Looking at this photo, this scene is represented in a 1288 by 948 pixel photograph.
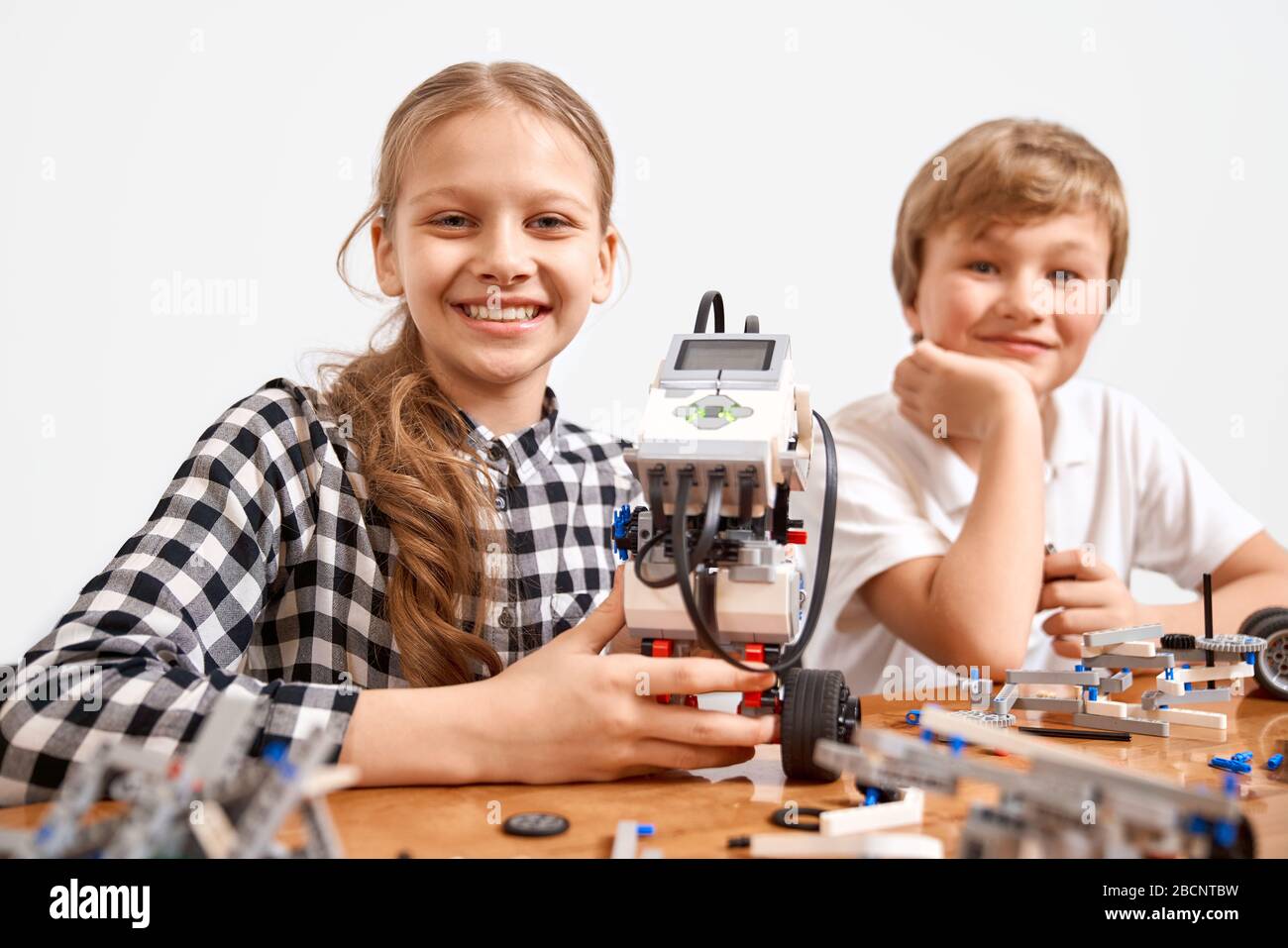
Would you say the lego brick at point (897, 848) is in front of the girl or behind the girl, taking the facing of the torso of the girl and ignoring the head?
in front

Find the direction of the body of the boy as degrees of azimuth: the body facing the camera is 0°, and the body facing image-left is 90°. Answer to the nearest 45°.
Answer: approximately 0°

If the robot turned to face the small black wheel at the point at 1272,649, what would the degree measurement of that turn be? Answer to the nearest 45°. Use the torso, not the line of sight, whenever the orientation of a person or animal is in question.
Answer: approximately 135° to its left

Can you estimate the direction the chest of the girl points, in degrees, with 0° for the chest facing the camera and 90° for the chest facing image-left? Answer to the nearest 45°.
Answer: approximately 315°

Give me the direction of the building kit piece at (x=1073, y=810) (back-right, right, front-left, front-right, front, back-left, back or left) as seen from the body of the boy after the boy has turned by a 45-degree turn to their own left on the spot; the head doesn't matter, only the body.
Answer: front-right

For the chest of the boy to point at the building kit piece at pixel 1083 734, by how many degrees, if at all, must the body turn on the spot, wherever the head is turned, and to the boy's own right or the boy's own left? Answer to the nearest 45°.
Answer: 0° — they already face it

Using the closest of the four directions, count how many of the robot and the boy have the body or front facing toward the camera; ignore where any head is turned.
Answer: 2
